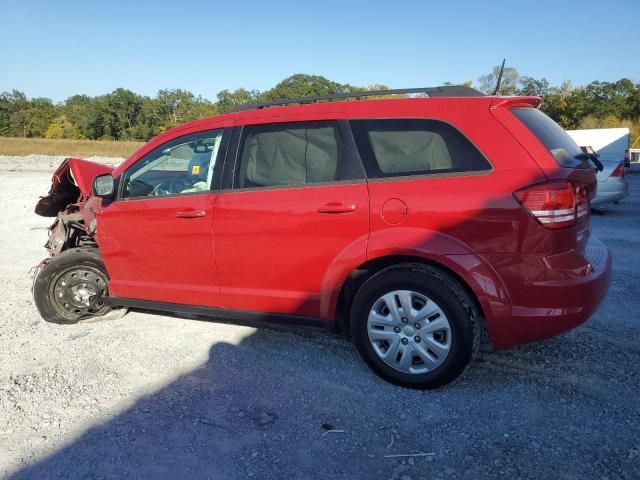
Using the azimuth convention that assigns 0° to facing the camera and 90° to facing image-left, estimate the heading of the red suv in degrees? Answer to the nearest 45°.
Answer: approximately 135°
